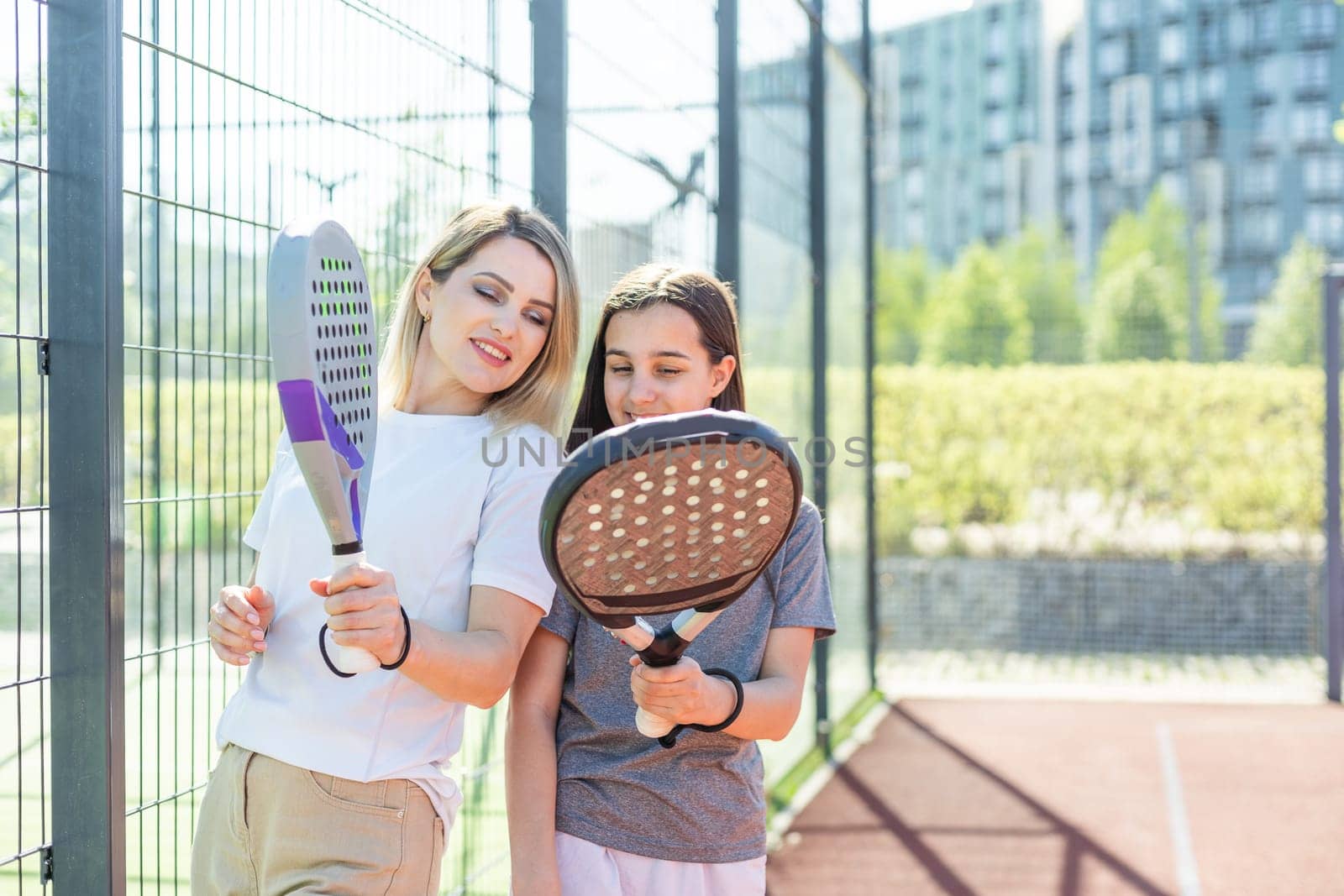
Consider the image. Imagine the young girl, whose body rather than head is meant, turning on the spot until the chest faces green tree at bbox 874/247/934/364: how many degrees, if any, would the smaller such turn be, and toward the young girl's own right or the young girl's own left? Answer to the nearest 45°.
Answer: approximately 180°

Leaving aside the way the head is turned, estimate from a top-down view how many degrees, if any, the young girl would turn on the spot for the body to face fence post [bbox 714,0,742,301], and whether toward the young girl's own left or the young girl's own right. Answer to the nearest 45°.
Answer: approximately 180°

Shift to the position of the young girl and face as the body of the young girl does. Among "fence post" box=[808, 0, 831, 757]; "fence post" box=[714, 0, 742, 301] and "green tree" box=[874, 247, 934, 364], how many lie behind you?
3

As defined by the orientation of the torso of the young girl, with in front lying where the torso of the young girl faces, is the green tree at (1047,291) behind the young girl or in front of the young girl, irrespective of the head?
behind

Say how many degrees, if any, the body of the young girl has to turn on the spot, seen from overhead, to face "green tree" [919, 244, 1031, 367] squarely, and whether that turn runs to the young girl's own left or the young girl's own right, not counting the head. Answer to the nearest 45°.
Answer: approximately 180°

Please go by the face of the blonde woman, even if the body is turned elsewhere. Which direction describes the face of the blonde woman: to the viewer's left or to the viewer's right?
to the viewer's right

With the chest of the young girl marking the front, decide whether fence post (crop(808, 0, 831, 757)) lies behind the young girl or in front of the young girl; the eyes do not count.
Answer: behind

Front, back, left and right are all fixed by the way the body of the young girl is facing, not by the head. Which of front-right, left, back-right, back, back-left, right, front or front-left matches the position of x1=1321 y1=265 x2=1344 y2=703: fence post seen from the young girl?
back-left

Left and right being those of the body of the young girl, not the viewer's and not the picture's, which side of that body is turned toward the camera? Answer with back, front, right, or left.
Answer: front
